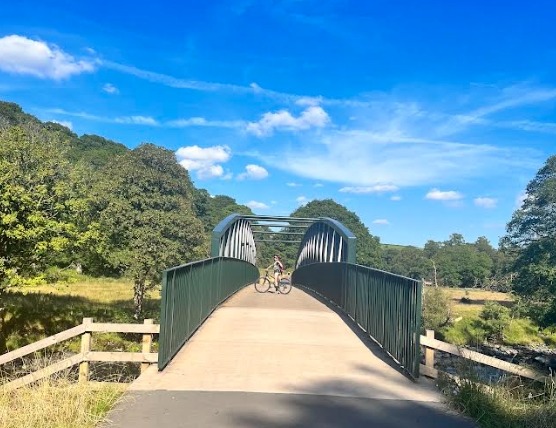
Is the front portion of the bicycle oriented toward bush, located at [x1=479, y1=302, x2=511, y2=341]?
no

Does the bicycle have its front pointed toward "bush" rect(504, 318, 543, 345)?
no

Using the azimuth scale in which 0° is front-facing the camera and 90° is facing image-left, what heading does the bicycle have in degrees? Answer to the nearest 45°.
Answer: approximately 90°
